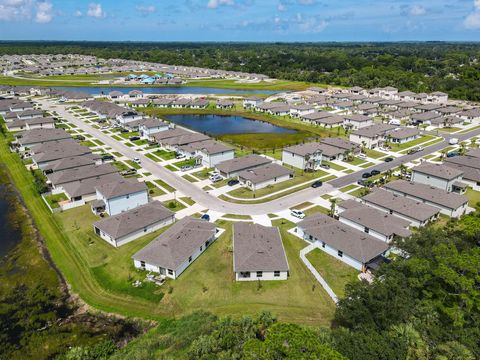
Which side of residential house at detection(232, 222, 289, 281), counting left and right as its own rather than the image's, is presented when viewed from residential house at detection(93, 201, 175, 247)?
left

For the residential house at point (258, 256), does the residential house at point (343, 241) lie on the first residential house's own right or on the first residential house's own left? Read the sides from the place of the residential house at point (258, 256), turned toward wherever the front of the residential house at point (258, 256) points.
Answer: on the first residential house's own right

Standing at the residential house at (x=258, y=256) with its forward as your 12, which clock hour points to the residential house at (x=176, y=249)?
the residential house at (x=176, y=249) is roughly at 9 o'clock from the residential house at (x=258, y=256).

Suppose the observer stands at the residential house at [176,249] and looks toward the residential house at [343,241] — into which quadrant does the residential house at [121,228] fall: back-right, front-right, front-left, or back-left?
back-left

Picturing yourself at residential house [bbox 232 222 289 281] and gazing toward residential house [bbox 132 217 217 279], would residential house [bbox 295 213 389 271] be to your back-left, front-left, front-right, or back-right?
back-right

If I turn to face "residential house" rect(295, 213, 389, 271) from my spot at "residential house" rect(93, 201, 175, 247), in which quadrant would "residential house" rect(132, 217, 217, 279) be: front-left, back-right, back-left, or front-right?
front-right

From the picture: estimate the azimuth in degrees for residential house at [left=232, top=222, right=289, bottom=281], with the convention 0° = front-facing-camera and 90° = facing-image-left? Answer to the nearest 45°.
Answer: approximately 180°

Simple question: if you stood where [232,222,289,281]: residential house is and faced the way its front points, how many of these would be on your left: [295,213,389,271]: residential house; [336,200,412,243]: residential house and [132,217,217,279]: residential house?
1

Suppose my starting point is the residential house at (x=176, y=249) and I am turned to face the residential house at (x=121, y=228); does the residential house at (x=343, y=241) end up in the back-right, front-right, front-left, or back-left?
back-right

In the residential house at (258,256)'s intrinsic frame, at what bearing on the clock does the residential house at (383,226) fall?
the residential house at (383,226) is roughly at 2 o'clock from the residential house at (258,256).
